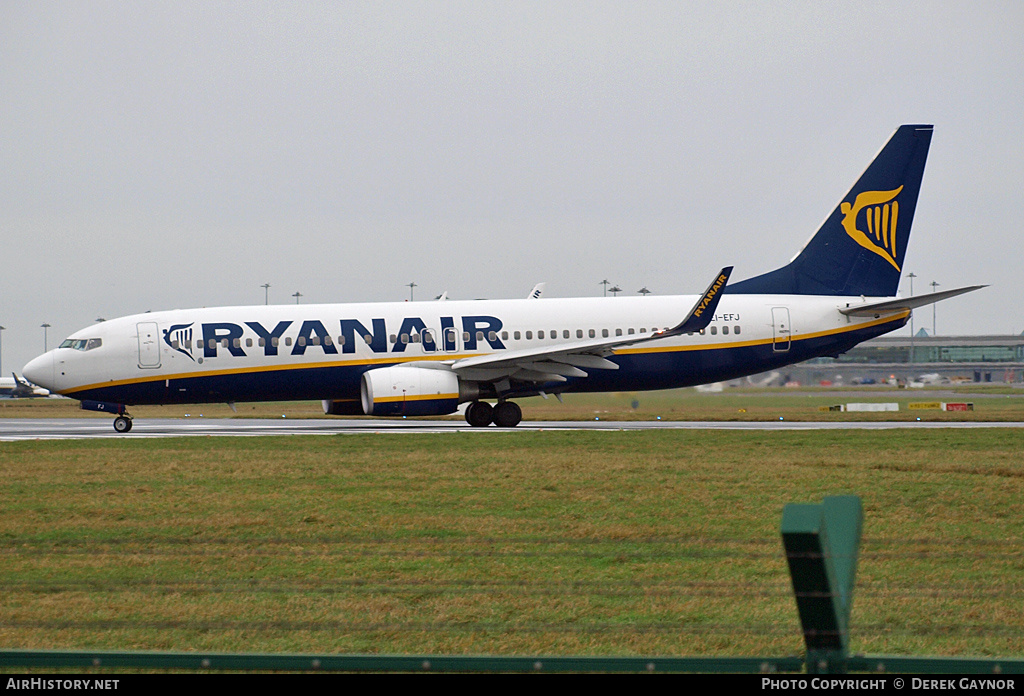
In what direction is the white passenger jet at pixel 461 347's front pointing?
to the viewer's left

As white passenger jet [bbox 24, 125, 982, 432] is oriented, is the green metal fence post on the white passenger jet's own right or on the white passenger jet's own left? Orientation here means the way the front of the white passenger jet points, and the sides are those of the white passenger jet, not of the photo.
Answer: on the white passenger jet's own left
